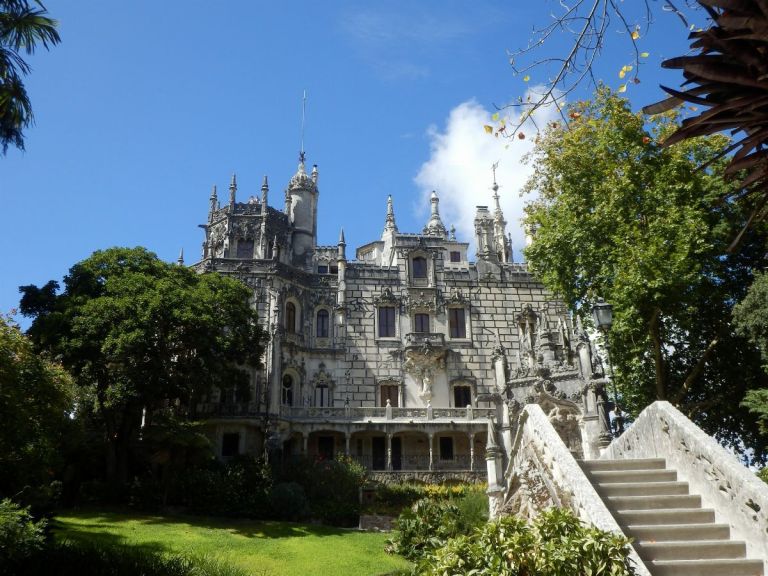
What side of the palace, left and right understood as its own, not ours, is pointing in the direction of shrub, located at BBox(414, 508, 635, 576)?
front

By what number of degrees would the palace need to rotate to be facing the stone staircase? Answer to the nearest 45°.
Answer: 0° — it already faces it

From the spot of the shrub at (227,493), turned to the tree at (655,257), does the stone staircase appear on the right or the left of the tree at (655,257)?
right

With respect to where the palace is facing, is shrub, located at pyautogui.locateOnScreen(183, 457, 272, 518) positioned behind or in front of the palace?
in front

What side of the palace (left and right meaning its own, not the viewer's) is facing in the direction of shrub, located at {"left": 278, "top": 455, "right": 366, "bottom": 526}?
front

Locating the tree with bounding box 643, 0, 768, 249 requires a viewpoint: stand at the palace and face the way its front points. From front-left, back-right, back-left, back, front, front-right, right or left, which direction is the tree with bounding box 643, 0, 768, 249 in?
front

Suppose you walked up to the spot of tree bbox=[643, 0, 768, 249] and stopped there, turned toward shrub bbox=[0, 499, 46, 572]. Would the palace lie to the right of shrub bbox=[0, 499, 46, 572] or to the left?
right

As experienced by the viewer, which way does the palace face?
facing the viewer
